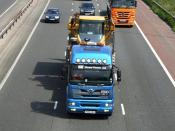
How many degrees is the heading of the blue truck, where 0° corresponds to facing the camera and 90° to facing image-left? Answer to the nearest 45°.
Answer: approximately 0°
